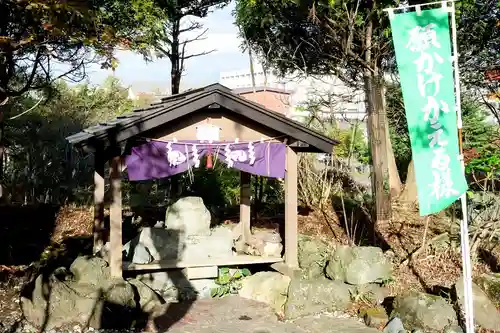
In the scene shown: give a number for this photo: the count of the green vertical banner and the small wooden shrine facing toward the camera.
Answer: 2

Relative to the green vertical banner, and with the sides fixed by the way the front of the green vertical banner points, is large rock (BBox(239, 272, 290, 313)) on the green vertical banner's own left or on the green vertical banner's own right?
on the green vertical banner's own right

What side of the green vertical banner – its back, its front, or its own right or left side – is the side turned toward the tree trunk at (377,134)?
back

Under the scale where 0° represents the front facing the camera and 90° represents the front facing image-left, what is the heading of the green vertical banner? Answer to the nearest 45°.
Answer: approximately 0°

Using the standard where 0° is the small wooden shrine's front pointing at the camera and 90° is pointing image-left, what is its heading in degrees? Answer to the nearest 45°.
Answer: approximately 0°

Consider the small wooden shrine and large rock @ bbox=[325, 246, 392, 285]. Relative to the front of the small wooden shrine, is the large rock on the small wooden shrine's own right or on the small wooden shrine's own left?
on the small wooden shrine's own left

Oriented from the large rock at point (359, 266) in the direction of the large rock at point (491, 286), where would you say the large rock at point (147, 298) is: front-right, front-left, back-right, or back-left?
back-right

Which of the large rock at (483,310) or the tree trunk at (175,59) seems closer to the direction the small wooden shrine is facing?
the large rock

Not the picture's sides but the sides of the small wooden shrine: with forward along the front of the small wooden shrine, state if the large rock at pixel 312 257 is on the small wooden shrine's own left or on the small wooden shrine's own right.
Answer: on the small wooden shrine's own left

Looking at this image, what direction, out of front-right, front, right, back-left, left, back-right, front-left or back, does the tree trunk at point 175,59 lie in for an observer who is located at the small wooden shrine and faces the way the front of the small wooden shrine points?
back
